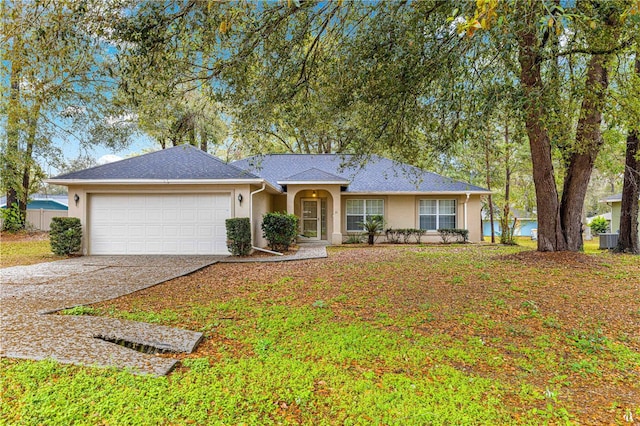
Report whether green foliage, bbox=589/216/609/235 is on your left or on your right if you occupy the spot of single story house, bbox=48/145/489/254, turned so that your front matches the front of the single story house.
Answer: on your left

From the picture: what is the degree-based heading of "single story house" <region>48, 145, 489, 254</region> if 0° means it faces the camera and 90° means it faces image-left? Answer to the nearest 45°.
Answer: approximately 0°

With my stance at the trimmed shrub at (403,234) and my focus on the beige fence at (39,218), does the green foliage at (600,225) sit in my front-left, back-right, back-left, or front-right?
back-right

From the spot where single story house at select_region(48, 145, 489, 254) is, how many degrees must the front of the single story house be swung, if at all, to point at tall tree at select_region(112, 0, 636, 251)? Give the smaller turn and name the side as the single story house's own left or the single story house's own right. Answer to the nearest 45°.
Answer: approximately 45° to the single story house's own left

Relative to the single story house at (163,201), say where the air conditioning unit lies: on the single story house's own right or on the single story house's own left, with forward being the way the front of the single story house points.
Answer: on the single story house's own left

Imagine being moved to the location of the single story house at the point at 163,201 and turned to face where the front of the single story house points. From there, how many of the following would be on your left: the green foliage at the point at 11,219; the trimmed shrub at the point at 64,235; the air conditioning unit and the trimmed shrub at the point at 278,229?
2

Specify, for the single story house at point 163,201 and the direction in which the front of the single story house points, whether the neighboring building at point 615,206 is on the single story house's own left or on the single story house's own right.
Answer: on the single story house's own left

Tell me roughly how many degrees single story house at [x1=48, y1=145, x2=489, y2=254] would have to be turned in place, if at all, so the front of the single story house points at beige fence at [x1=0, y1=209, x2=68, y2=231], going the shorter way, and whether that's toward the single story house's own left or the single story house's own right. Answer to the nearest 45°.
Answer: approximately 135° to the single story house's own right

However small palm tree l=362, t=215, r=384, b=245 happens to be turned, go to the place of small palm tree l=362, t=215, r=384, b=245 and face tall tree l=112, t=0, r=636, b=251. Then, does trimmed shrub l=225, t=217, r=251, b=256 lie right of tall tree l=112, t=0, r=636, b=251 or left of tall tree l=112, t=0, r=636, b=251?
right

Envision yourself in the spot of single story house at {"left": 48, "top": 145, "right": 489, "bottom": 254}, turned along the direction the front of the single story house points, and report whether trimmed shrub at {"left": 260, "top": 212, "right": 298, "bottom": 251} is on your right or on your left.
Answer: on your left
